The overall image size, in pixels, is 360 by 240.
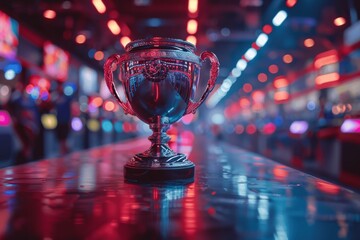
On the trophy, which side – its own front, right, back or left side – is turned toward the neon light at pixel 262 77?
back

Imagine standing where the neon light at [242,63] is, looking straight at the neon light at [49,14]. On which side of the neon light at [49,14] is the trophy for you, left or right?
left

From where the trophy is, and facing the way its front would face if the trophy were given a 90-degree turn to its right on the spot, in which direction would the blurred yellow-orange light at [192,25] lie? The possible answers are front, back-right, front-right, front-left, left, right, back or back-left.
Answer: right

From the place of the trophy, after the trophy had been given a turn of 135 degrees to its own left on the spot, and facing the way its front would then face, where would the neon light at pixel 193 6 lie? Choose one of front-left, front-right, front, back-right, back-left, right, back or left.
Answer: front-left

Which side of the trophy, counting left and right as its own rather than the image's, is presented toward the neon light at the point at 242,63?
back

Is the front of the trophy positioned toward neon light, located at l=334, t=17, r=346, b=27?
no

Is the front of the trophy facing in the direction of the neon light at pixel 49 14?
no

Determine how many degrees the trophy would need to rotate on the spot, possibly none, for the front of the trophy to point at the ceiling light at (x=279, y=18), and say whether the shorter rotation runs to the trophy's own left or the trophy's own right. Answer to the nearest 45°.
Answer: approximately 135° to the trophy's own left

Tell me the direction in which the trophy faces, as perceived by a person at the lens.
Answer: facing the viewer

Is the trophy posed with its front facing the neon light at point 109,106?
no

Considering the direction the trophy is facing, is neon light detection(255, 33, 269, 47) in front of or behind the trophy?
behind

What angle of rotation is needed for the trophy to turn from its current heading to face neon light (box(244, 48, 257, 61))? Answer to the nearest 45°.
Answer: approximately 180°

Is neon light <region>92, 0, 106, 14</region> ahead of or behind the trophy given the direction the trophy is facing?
behind

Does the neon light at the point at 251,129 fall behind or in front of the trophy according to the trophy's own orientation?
behind

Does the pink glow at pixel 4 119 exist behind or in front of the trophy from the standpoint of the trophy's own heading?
behind
